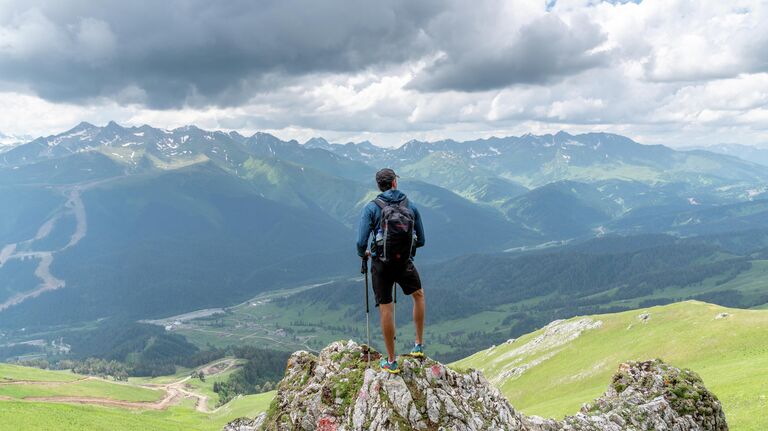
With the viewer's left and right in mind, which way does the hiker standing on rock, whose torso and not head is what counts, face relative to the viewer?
facing away from the viewer
